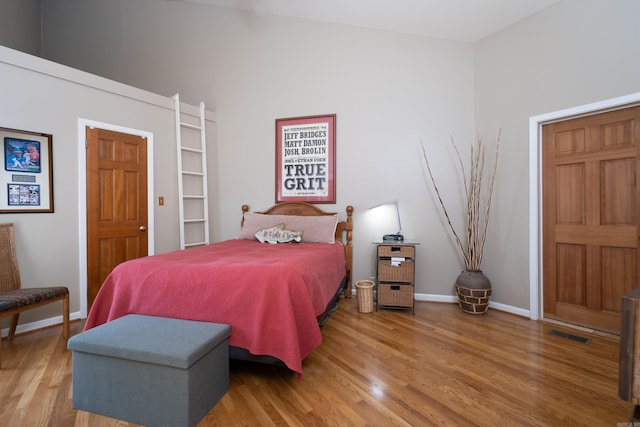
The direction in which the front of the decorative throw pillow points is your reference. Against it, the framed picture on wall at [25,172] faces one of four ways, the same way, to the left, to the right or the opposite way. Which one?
to the left

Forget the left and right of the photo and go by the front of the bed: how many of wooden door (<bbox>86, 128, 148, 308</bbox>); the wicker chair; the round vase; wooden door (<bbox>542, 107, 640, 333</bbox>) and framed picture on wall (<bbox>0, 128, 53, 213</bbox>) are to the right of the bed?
3

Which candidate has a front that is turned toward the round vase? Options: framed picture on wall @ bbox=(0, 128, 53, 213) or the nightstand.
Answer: the framed picture on wall

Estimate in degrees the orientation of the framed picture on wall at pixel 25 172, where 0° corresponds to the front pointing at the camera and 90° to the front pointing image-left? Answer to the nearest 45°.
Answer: approximately 315°

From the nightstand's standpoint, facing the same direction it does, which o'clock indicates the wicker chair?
The wicker chair is roughly at 2 o'clock from the nightstand.

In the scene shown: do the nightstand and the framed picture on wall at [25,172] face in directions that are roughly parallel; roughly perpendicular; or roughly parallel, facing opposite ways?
roughly perpendicular

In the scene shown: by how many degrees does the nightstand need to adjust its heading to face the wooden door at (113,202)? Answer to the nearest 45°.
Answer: approximately 90° to its right

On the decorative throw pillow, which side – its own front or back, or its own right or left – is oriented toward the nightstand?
left

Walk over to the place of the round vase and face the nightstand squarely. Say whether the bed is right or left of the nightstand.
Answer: left

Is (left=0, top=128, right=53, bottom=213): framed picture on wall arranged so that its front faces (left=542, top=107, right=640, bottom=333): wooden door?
yes

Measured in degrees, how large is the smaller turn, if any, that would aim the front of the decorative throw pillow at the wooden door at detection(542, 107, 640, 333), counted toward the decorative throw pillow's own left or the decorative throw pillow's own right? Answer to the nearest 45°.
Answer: approximately 90° to the decorative throw pillow's own left

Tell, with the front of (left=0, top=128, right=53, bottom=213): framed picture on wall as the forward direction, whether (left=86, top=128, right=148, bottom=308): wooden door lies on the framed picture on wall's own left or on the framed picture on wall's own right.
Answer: on the framed picture on wall's own left

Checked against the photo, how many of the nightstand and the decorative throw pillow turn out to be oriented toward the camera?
2
